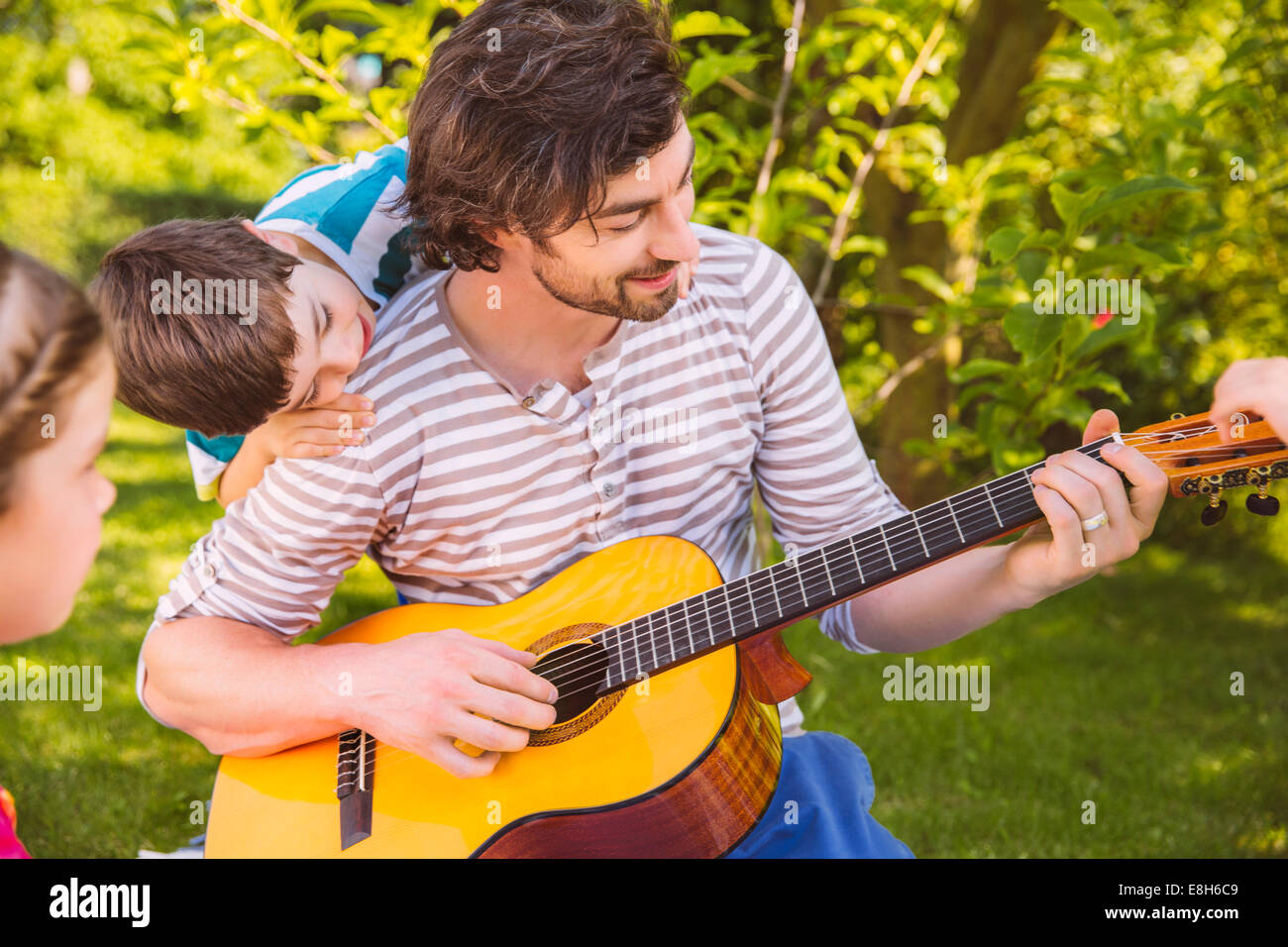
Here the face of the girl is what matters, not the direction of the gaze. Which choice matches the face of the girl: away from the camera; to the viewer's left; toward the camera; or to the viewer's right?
to the viewer's right

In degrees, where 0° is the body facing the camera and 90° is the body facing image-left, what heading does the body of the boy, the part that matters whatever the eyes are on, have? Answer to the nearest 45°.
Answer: approximately 315°

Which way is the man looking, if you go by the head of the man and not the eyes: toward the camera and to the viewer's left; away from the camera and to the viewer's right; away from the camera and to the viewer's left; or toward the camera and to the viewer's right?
toward the camera and to the viewer's right
